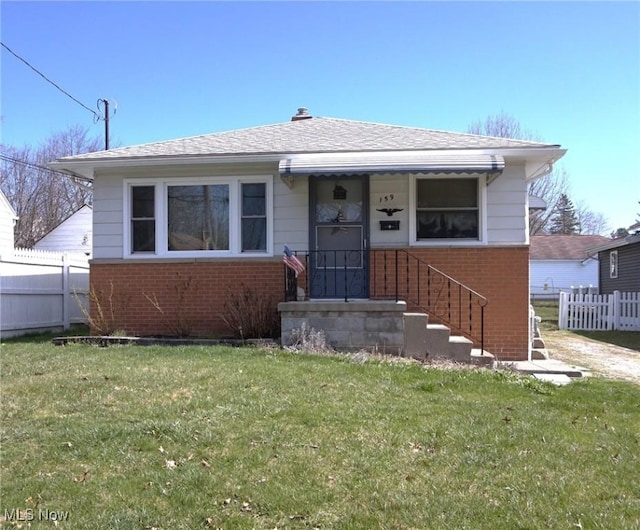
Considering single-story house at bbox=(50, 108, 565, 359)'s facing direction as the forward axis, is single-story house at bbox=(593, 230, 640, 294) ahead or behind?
behind

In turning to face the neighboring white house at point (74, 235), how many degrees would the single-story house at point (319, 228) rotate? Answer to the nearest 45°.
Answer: approximately 135° to its right

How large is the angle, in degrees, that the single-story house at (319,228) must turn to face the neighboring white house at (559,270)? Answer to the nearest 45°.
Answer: approximately 135° to its left

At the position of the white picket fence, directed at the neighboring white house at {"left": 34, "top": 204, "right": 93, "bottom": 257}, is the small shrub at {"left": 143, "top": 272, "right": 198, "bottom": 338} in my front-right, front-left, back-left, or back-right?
front-left

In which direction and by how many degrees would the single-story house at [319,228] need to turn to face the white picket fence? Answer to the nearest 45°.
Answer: approximately 135° to its left

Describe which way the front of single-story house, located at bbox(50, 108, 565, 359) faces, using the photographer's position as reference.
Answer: facing the viewer

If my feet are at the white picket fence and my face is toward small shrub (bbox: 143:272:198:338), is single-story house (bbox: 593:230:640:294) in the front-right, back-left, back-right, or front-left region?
back-right
